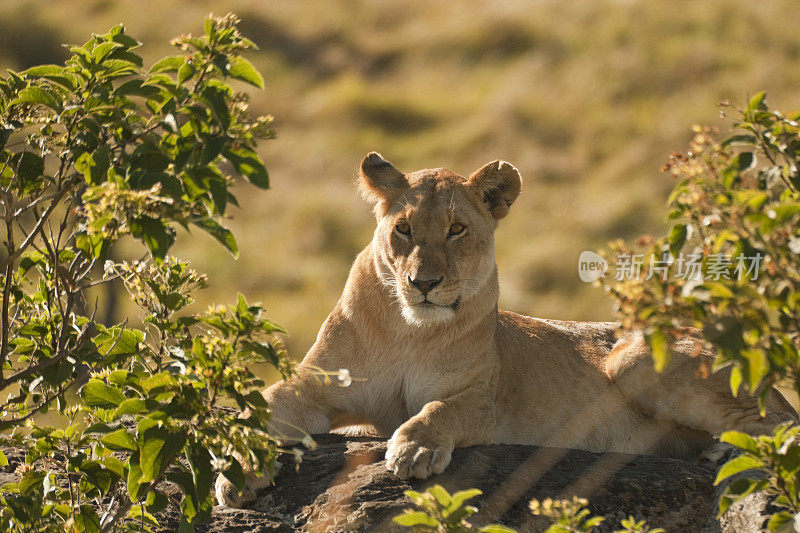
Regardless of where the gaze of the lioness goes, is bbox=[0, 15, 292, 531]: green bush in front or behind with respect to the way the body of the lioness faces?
in front

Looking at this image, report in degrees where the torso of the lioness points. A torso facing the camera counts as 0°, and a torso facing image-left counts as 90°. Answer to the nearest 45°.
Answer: approximately 45°

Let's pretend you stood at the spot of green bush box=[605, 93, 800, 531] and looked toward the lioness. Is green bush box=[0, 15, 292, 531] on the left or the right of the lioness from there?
left

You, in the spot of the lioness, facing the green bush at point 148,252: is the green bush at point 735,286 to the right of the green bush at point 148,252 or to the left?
left

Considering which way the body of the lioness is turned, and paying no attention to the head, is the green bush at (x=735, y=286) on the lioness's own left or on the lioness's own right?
on the lioness's own left
